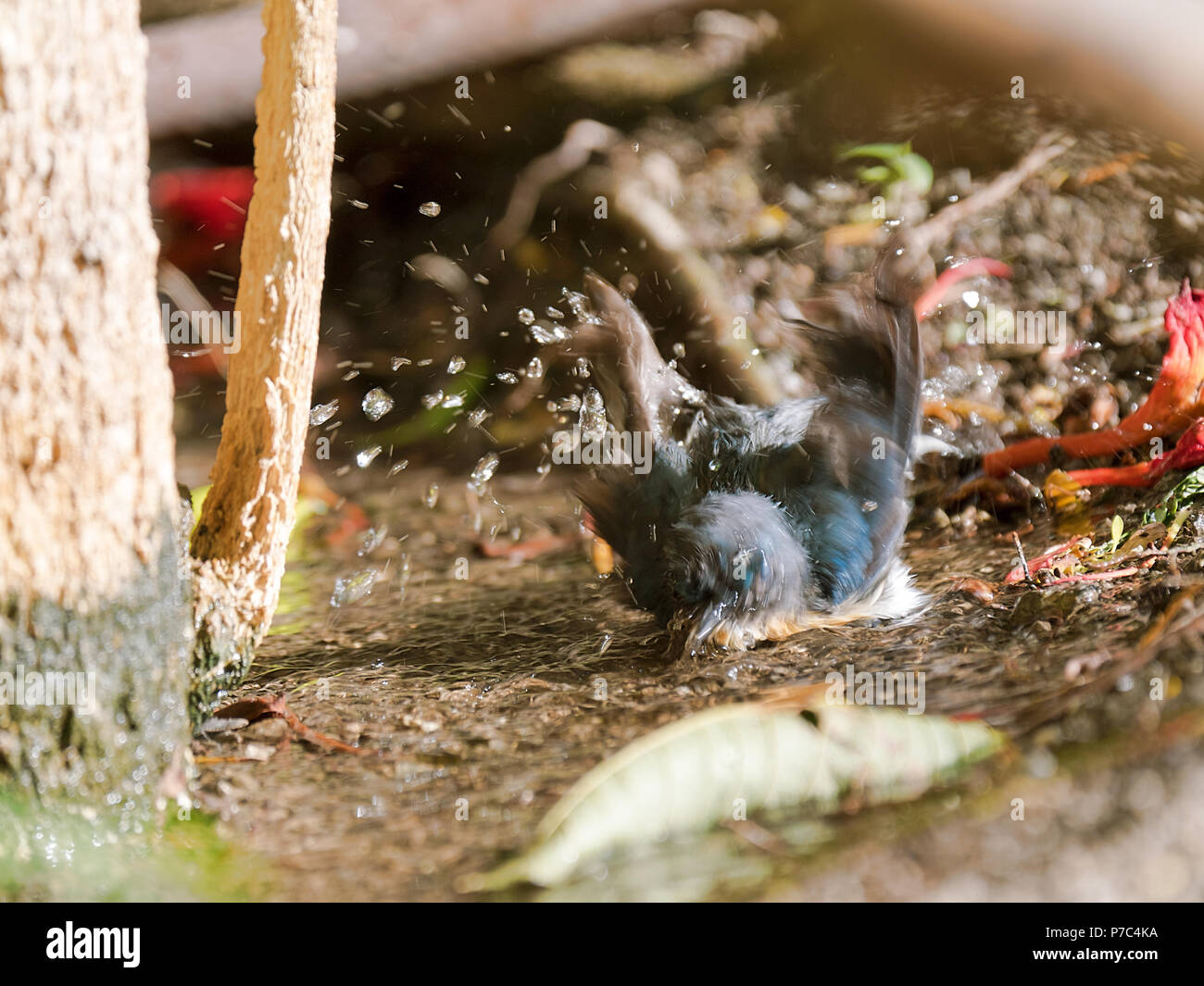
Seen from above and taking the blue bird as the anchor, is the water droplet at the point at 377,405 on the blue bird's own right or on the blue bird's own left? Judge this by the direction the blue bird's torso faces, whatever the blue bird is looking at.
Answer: on the blue bird's own right

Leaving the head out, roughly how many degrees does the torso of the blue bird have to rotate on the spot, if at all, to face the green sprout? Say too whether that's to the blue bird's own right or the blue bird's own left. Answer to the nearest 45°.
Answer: approximately 135° to the blue bird's own right

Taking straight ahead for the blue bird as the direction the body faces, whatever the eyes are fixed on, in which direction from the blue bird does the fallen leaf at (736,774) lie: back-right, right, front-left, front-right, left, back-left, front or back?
front-left

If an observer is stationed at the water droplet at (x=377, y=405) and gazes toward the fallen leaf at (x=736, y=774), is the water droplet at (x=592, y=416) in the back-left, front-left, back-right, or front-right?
front-left

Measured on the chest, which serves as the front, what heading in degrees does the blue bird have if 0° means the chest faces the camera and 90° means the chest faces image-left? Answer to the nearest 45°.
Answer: approximately 45°
